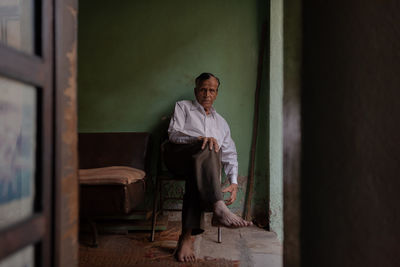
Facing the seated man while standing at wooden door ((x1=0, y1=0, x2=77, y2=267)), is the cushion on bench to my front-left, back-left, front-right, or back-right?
front-left

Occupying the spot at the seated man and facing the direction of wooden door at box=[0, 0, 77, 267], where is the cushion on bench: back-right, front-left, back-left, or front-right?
front-right

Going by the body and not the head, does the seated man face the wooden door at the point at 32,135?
yes

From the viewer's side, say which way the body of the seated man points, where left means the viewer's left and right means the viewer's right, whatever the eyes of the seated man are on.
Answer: facing the viewer

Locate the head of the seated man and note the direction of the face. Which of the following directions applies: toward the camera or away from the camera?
toward the camera

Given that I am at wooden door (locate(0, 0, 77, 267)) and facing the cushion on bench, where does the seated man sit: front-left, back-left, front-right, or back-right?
front-right

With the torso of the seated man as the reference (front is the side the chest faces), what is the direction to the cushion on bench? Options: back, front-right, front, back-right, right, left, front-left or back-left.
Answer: right

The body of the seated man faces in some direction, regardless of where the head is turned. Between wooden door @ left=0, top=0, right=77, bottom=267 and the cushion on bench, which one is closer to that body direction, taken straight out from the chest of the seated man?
the wooden door
